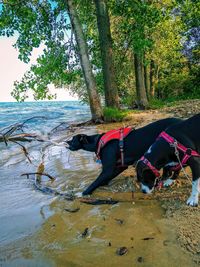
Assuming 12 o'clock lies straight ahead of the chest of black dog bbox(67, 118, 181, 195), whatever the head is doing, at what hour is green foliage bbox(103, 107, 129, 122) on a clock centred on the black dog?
The green foliage is roughly at 3 o'clock from the black dog.

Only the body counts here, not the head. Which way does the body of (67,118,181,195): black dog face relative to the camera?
to the viewer's left

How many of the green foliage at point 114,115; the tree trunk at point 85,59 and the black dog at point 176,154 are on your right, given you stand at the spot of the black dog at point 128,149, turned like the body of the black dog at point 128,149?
2

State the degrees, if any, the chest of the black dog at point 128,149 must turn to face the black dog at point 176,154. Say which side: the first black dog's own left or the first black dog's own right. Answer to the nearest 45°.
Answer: approximately 135° to the first black dog's own left

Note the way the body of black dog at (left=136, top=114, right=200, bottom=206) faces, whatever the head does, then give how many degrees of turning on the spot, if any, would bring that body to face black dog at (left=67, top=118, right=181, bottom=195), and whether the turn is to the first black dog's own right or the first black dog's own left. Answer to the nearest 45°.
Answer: approximately 45° to the first black dog's own right

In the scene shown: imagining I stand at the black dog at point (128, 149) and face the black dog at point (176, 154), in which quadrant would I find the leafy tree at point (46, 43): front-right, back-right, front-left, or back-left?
back-left

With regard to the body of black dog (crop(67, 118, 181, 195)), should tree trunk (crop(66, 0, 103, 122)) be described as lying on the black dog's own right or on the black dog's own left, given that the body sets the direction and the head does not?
on the black dog's own right

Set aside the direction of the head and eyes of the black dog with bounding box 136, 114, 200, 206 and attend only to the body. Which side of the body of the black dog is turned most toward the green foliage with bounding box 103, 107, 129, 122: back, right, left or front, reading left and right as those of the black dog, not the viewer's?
right

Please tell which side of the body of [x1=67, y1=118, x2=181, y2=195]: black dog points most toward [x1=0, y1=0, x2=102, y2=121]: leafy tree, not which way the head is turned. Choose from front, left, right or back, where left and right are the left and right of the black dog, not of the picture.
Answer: right

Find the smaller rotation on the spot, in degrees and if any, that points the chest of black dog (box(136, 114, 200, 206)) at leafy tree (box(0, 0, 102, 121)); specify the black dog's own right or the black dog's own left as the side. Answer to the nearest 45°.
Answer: approximately 45° to the black dog's own right

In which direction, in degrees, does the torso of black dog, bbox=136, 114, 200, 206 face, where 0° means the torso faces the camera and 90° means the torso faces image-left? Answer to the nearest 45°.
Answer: approximately 90°
